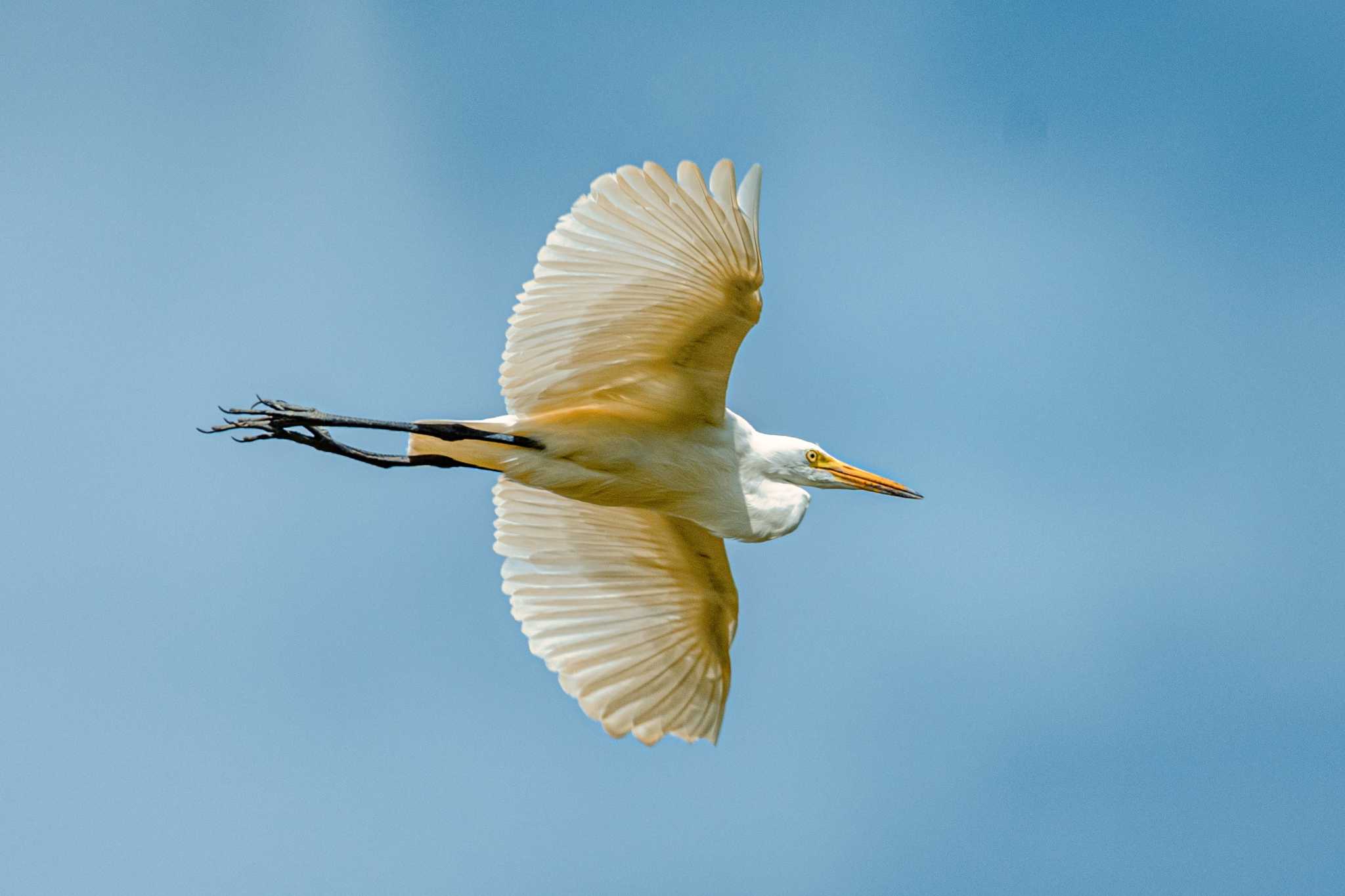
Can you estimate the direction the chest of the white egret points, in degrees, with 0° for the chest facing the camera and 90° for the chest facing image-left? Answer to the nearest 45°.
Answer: approximately 270°
